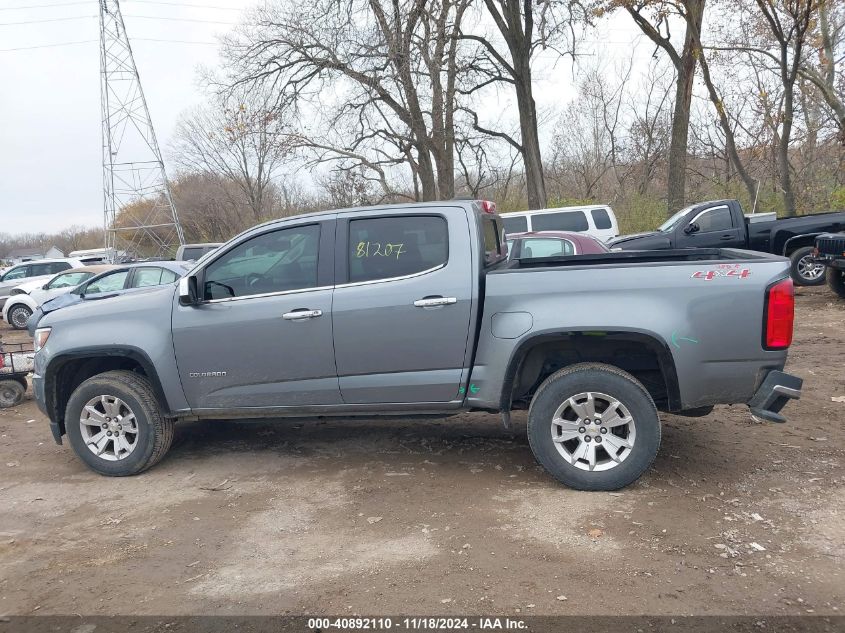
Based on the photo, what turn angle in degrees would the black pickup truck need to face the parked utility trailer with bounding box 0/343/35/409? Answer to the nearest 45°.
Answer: approximately 45° to its left

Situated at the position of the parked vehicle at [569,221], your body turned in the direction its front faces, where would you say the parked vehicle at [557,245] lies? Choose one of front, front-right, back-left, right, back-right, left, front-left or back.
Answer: back-left

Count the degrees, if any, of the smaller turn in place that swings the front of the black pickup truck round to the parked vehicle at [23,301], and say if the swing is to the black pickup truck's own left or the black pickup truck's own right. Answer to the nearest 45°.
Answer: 0° — it already faces it

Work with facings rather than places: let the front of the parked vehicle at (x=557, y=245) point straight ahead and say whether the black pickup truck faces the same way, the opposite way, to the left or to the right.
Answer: the same way

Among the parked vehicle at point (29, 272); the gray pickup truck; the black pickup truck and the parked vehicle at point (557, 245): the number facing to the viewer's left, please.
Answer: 4

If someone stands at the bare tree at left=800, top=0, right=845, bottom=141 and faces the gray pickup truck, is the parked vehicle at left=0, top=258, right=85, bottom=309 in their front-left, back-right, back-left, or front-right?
front-right

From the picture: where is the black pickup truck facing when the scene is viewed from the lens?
facing to the left of the viewer

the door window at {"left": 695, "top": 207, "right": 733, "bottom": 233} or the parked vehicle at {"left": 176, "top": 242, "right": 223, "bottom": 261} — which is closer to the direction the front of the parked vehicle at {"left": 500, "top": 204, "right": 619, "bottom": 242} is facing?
the parked vehicle

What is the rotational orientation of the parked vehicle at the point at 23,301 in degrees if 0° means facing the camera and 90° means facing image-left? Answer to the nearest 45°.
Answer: approximately 90°

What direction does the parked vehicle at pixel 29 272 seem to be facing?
to the viewer's left

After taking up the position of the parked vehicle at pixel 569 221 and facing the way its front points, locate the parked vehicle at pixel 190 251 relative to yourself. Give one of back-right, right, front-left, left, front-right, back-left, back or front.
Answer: front-left

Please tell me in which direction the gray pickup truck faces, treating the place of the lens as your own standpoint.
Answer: facing to the left of the viewer
